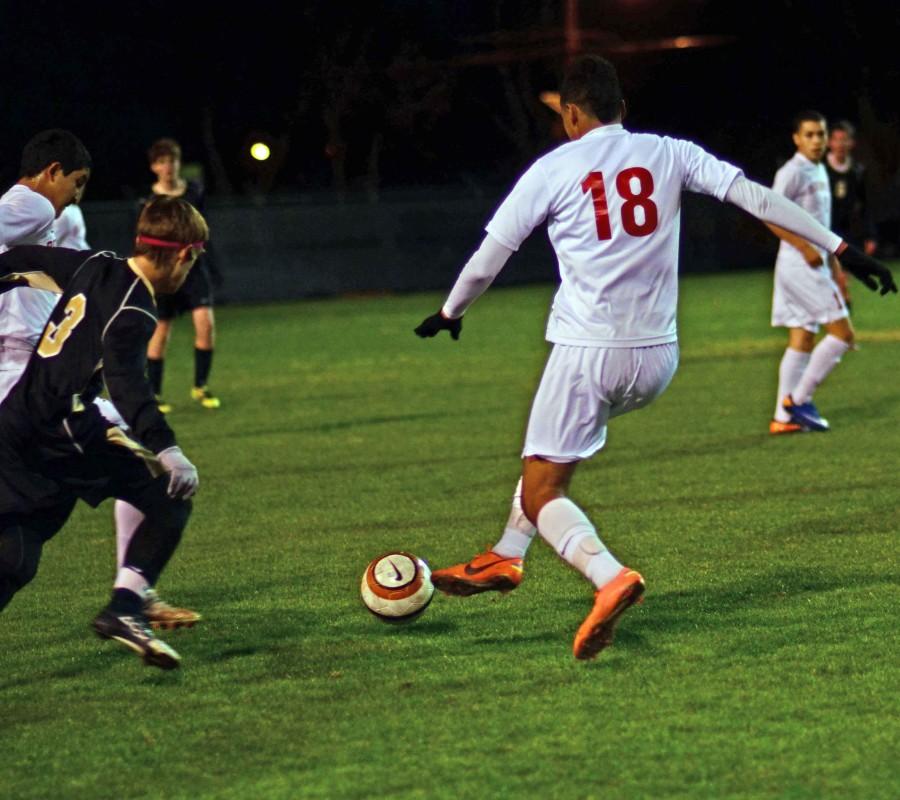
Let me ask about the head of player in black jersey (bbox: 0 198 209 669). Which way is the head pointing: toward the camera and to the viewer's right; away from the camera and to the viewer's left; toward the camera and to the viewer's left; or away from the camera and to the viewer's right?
away from the camera and to the viewer's right

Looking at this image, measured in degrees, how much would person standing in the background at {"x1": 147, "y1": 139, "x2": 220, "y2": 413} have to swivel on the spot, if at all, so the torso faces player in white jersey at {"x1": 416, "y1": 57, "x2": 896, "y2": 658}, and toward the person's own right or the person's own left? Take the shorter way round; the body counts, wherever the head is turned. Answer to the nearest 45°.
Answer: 0° — they already face them

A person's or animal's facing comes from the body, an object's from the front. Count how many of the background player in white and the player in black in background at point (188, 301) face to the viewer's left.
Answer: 0

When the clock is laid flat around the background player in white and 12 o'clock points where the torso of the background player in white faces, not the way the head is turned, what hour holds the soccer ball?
The soccer ball is roughly at 2 o'clock from the background player in white.

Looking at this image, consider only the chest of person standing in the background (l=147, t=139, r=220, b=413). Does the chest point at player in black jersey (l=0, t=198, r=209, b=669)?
yes

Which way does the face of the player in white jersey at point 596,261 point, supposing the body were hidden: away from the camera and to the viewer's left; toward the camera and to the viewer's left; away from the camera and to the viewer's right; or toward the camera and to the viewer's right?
away from the camera and to the viewer's left

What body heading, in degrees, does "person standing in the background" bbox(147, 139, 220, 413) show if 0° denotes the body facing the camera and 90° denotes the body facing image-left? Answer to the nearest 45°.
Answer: approximately 0°

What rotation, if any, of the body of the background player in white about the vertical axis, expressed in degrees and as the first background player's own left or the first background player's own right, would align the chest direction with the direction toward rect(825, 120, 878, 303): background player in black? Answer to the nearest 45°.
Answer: approximately 135° to the first background player's own left

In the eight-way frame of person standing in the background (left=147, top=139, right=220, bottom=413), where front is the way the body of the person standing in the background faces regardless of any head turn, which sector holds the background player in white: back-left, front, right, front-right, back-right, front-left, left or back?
front-left

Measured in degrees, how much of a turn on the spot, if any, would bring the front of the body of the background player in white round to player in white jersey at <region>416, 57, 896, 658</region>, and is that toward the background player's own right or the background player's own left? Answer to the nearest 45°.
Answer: approximately 45° to the background player's own right

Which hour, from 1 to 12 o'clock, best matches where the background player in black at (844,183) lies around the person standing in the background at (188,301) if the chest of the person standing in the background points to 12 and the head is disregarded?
The background player in black is roughly at 9 o'clock from the person standing in the background.

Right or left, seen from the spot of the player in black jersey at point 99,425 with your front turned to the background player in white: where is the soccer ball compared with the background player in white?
right

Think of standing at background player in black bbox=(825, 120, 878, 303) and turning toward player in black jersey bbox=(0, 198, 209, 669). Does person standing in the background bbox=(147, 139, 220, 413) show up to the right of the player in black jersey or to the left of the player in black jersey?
right

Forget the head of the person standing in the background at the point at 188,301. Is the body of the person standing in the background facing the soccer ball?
yes

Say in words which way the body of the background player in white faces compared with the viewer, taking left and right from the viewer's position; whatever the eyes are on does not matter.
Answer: facing the viewer and to the right of the viewer
